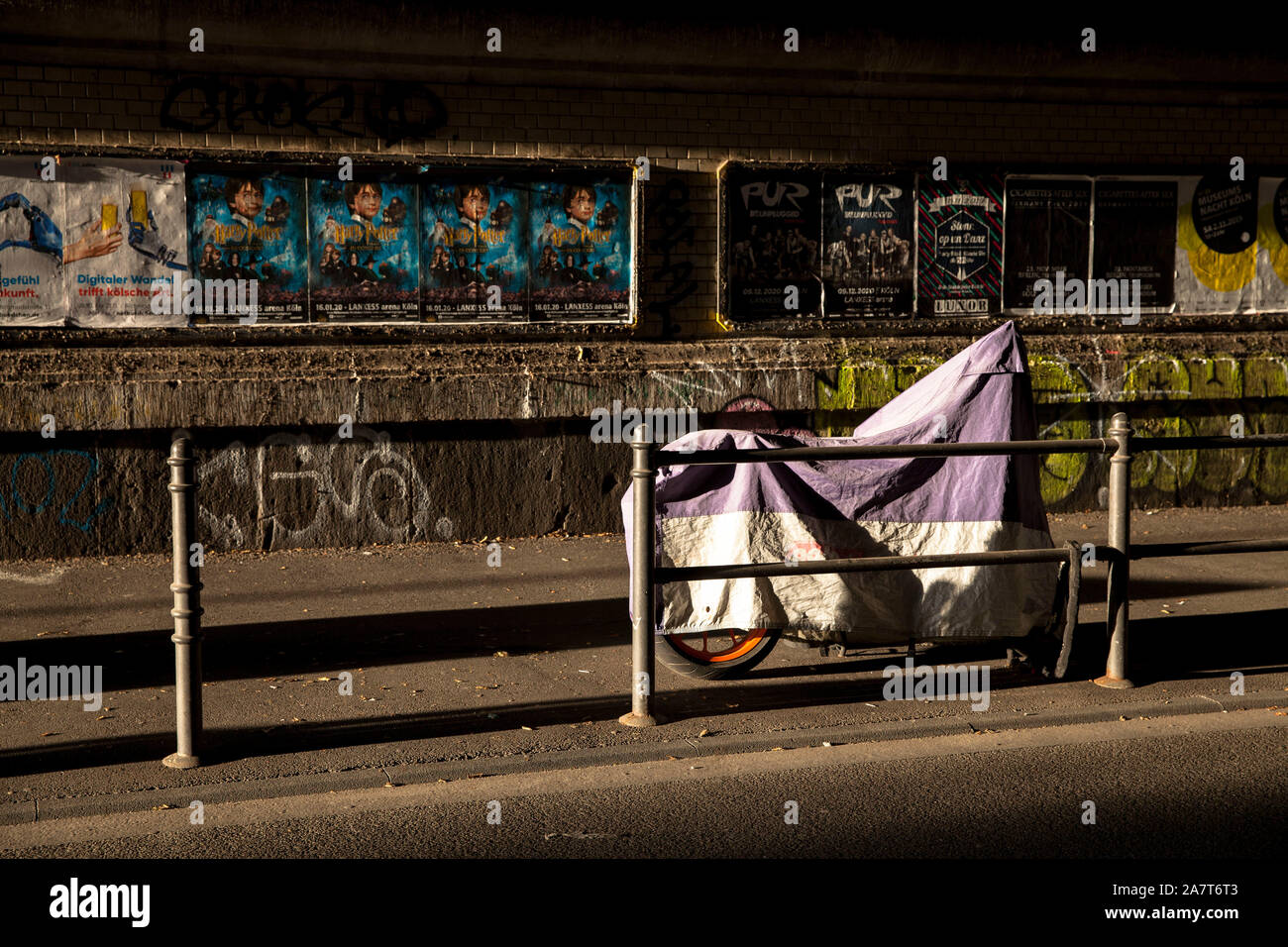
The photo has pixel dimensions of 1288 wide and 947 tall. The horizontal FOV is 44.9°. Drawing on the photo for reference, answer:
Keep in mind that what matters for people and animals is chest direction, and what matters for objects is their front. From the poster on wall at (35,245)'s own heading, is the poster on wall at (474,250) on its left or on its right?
on its left

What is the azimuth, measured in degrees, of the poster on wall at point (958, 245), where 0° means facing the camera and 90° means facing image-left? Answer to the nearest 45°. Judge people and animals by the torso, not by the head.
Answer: approximately 0°

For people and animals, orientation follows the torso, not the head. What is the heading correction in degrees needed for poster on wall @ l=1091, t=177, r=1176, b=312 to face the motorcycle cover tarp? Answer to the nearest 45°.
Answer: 0° — it already faces it

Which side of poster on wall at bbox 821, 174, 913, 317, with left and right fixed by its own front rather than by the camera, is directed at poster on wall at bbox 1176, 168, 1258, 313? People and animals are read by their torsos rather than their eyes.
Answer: left

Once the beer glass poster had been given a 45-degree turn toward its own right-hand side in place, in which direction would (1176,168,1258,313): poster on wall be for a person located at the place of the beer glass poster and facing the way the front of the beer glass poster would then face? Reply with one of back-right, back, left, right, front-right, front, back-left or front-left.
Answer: back-left

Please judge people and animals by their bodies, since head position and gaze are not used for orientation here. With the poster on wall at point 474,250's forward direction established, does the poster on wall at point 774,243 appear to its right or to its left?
on its left
